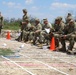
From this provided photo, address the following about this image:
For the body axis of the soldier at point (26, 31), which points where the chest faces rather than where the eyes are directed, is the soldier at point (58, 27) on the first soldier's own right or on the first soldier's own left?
on the first soldier's own left

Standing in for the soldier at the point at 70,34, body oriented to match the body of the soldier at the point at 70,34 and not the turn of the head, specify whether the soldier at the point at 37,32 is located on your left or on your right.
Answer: on your right
